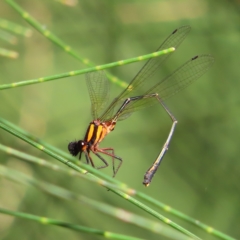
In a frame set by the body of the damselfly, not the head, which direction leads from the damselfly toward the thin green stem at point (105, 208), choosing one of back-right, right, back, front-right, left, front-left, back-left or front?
left

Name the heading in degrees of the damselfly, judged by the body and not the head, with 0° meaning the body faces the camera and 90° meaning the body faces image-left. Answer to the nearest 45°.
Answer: approximately 90°
